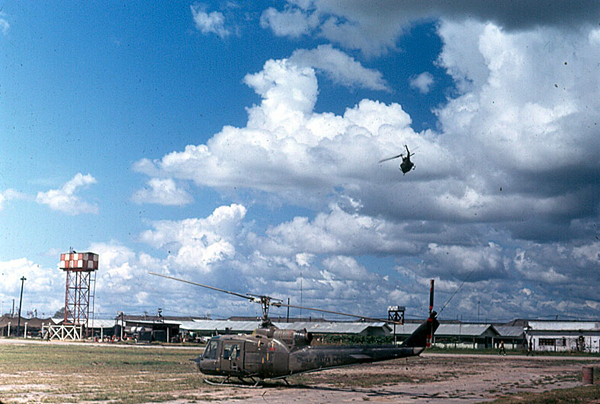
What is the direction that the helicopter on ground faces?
to the viewer's left
